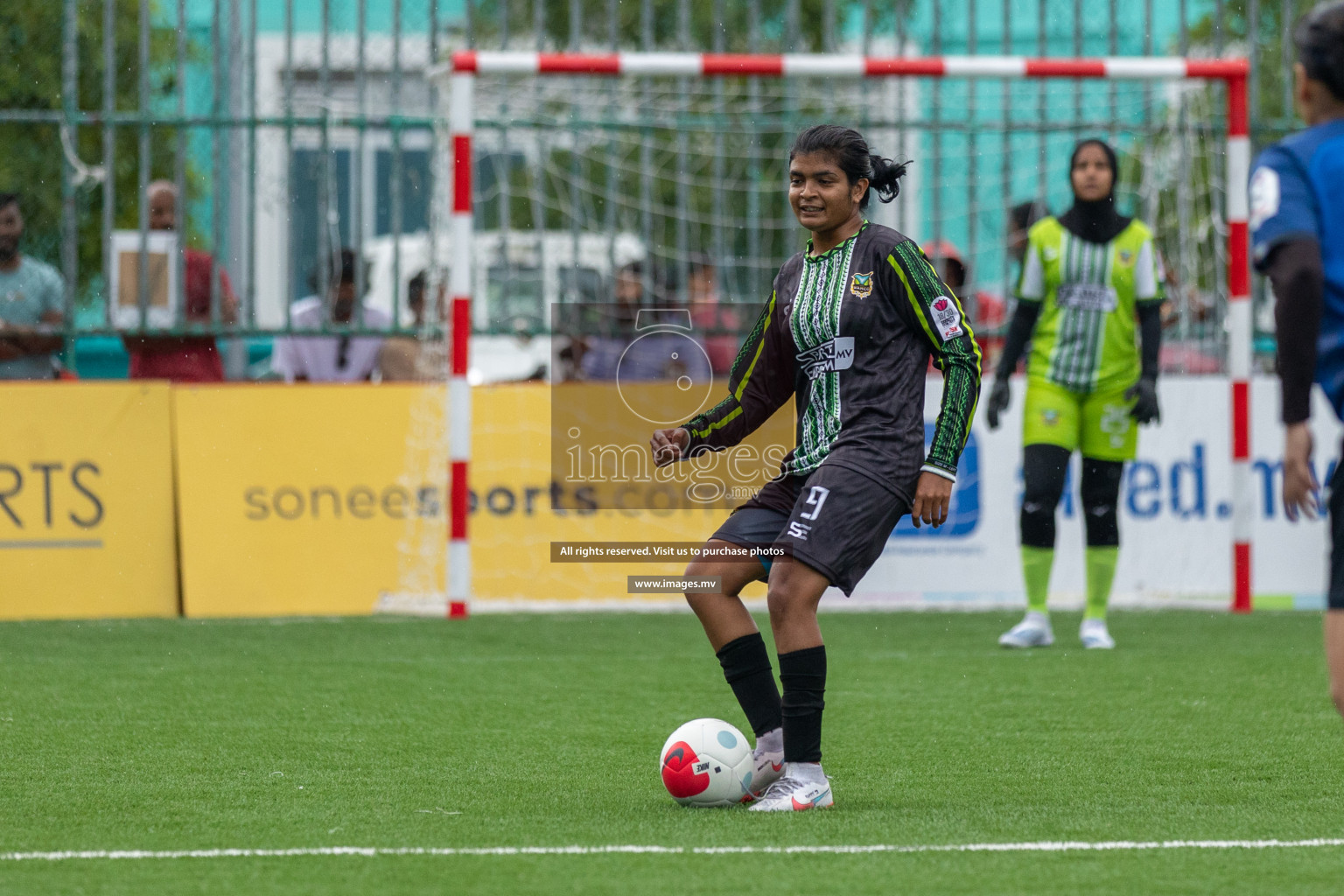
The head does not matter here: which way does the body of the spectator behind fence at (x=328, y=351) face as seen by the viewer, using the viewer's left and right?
facing the viewer

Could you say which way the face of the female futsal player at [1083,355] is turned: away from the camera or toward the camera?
toward the camera

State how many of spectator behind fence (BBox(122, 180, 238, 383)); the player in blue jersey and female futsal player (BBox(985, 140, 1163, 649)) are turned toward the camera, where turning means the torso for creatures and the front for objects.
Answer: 2

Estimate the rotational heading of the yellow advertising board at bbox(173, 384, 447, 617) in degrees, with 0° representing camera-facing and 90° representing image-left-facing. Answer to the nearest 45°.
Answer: approximately 0°

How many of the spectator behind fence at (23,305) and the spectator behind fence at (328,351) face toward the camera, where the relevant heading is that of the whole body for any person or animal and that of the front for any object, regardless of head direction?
2

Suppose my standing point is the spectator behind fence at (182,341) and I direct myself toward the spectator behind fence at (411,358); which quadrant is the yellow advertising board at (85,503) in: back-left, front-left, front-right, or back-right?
back-right

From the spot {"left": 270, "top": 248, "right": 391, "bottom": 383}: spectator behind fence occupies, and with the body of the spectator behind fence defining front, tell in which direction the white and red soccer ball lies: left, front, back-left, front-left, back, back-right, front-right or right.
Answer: front

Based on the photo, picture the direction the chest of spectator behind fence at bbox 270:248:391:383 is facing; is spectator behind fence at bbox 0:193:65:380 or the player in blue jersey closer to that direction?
the player in blue jersey

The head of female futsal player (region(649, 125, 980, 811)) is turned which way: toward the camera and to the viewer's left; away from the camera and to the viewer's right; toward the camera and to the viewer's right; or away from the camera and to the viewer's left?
toward the camera and to the viewer's left

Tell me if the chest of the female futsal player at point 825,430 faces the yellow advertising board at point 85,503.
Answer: no

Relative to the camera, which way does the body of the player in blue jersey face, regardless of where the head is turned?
away from the camera

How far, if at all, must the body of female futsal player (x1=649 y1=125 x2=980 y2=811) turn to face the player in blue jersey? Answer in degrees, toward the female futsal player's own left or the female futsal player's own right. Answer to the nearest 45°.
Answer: approximately 90° to the female futsal player's own left

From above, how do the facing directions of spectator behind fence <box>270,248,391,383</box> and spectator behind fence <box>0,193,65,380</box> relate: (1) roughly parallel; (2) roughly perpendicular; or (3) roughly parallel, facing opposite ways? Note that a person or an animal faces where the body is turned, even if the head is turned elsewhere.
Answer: roughly parallel

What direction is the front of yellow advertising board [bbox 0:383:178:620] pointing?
toward the camera

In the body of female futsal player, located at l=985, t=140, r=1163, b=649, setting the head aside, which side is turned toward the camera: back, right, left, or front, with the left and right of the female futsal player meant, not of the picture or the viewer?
front
